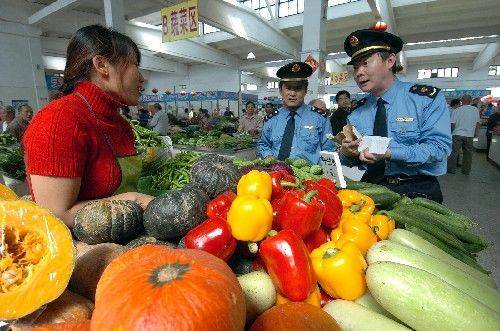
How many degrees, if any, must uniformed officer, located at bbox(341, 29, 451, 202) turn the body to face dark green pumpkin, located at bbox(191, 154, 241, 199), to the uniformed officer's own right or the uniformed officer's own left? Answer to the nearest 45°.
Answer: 0° — they already face it

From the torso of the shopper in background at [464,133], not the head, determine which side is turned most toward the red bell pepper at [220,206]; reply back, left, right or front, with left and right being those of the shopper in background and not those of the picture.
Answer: back

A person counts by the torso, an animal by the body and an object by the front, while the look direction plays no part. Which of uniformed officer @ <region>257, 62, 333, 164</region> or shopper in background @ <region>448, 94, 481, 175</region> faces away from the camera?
the shopper in background

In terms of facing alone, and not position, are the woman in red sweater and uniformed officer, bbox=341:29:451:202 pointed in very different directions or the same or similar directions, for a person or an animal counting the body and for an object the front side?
very different directions

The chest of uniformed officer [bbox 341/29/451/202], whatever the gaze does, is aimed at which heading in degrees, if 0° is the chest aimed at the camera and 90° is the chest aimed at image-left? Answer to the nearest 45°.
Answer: approximately 45°

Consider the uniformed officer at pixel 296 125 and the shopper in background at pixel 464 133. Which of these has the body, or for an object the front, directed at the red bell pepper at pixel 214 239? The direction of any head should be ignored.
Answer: the uniformed officer

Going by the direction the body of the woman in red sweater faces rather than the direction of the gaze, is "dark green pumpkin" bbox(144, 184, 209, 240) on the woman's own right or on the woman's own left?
on the woman's own right

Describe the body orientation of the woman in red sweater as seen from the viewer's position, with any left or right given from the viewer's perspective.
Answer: facing to the right of the viewer

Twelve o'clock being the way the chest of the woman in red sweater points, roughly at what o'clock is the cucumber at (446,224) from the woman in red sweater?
The cucumber is roughly at 1 o'clock from the woman in red sweater.

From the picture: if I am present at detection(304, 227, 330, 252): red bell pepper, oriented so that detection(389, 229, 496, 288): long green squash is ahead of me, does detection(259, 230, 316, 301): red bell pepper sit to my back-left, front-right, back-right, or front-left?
back-right

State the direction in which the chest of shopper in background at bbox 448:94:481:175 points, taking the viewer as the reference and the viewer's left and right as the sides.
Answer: facing away from the viewer

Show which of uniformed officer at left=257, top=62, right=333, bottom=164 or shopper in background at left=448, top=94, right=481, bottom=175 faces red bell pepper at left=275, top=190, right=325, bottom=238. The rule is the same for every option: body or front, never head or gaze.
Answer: the uniformed officer
